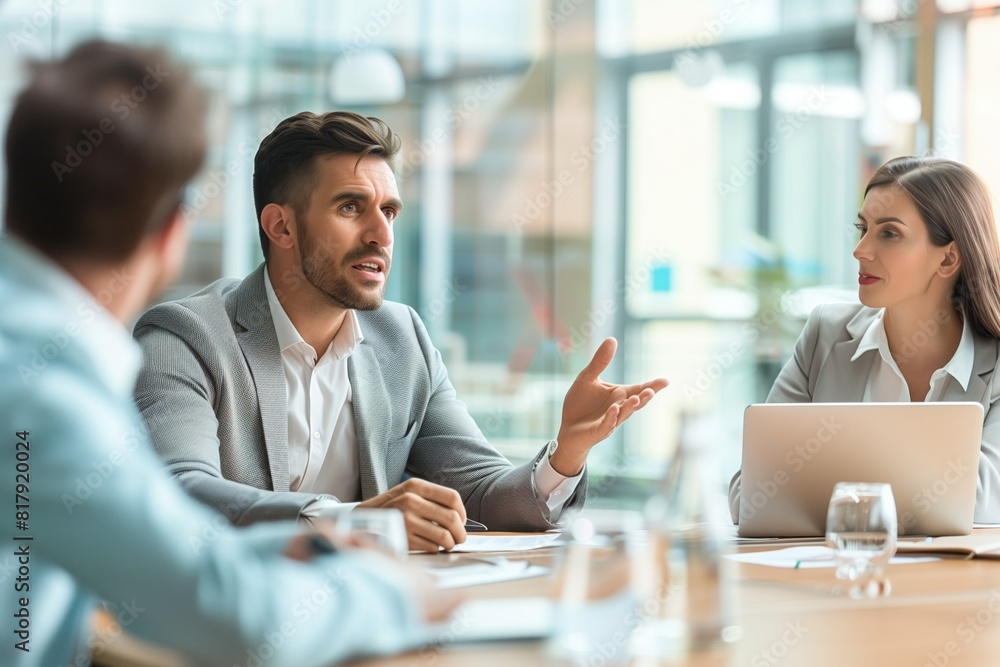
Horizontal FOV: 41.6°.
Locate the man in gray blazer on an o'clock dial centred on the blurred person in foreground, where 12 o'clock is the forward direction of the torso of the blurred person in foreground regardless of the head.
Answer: The man in gray blazer is roughly at 11 o'clock from the blurred person in foreground.

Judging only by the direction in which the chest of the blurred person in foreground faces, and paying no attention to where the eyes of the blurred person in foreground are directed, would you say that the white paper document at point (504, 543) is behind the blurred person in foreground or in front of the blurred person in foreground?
in front

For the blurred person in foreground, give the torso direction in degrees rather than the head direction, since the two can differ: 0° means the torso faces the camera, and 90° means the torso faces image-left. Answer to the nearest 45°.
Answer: approximately 225°

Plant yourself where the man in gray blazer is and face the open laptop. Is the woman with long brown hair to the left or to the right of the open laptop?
left

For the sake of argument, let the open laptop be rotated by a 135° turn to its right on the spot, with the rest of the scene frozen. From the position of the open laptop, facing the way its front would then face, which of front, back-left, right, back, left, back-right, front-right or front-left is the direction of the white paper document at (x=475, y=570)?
right

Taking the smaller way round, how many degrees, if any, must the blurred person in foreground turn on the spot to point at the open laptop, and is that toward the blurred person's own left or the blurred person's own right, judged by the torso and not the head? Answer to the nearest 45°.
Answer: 0° — they already face it

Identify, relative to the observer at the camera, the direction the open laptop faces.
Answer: facing away from the viewer

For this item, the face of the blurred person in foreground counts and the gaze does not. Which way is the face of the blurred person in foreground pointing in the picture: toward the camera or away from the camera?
away from the camera

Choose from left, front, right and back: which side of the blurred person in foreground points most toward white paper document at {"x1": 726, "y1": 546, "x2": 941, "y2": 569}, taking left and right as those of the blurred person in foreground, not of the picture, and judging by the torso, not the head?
front

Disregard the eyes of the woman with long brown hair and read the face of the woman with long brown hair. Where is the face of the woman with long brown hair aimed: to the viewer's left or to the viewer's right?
to the viewer's left
